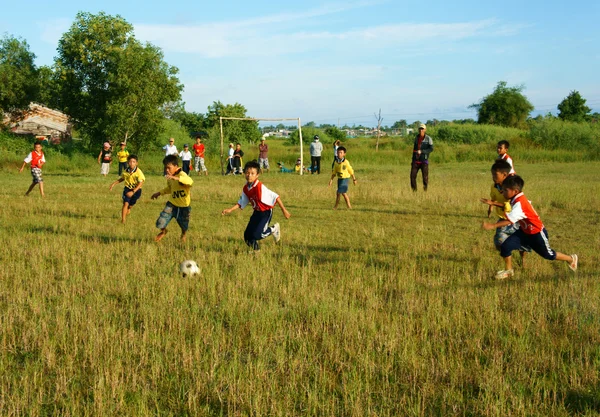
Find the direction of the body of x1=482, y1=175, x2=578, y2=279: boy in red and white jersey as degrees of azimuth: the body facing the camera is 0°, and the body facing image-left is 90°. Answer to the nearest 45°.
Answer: approximately 90°

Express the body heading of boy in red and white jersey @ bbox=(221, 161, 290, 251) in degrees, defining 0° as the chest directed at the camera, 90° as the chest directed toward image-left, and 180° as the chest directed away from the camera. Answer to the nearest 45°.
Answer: approximately 45°

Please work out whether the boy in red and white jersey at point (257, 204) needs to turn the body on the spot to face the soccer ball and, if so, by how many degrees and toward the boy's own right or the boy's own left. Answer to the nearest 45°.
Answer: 0° — they already face it

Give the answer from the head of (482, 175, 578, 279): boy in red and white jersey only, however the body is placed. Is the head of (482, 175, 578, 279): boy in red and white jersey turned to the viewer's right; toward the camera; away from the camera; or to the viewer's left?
to the viewer's left

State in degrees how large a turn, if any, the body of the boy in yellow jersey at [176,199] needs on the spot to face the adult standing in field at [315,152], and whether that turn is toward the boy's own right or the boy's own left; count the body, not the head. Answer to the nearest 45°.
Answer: approximately 135° to the boy's own right

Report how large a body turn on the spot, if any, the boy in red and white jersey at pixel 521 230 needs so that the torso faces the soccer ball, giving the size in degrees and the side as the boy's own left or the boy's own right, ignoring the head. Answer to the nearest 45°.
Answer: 0° — they already face it

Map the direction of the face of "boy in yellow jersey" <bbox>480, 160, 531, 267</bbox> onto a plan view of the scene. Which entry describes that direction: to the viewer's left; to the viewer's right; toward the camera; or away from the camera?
to the viewer's left

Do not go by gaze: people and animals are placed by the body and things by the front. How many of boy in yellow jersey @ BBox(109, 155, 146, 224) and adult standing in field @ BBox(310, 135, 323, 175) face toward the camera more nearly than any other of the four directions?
2

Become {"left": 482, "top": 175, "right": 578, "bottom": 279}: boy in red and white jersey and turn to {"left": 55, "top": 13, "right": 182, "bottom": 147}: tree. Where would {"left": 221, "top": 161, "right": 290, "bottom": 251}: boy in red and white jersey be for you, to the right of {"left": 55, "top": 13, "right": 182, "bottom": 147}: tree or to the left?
left

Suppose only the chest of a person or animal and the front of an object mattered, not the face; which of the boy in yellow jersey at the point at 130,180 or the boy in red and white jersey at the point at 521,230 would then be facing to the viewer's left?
the boy in red and white jersey

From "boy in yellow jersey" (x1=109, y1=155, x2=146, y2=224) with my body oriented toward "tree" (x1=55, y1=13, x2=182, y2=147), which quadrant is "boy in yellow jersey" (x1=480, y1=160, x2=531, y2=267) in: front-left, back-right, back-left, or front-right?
back-right

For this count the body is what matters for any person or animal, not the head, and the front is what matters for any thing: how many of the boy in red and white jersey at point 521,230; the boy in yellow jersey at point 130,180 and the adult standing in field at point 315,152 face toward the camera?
2

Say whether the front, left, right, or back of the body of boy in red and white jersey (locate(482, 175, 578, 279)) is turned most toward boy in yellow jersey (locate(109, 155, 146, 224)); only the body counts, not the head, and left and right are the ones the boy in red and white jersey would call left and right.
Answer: front
